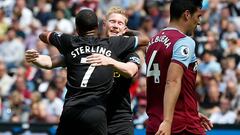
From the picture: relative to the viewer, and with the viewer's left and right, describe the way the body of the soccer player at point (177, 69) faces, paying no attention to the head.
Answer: facing away from the viewer and to the right of the viewer

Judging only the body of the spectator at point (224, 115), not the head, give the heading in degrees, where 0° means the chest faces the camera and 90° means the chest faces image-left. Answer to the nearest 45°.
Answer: approximately 0°

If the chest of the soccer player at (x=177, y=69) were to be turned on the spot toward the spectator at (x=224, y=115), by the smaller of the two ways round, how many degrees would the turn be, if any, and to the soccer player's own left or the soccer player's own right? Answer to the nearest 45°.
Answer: approximately 45° to the soccer player's own left

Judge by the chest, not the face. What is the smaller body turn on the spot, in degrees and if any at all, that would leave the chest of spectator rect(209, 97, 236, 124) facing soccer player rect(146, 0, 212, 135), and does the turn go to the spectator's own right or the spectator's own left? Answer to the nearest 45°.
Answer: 0° — they already face them

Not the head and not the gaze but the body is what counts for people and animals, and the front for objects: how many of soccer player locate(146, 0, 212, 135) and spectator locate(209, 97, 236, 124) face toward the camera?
1
